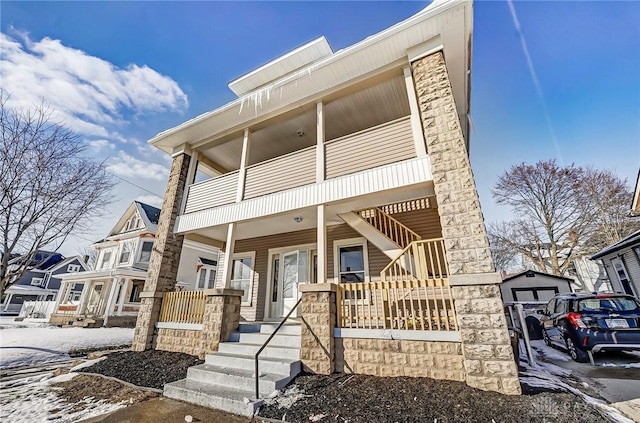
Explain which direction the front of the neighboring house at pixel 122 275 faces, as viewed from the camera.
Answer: facing the viewer and to the left of the viewer

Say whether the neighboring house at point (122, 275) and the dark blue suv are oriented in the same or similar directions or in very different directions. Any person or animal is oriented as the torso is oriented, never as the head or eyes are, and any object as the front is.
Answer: very different directions

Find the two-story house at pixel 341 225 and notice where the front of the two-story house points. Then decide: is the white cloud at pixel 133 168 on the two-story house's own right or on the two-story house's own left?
on the two-story house's own right

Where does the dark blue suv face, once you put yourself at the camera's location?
facing away from the viewer and to the left of the viewer

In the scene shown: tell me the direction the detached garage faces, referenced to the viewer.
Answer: facing the viewer

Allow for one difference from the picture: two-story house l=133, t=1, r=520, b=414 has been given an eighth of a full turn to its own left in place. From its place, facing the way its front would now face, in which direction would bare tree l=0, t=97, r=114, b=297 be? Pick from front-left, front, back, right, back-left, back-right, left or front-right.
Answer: right

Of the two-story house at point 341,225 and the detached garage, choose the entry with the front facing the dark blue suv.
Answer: the detached garage

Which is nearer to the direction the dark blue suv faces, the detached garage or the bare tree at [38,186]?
the detached garage

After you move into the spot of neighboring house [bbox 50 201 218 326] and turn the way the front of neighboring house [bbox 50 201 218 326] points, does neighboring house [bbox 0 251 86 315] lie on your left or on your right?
on your right

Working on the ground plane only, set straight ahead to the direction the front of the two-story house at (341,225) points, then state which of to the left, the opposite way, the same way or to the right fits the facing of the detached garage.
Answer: the same way

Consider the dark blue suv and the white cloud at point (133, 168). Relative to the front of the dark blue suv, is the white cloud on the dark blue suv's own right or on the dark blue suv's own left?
on the dark blue suv's own left

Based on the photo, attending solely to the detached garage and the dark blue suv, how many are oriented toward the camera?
1

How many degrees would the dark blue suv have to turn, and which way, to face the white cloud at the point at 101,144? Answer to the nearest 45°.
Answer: approximately 90° to its left

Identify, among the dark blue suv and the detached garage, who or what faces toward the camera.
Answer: the detached garage

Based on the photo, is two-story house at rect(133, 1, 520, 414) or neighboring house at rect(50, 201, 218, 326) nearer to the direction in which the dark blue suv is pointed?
the neighboring house
